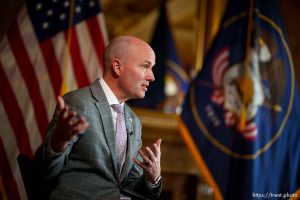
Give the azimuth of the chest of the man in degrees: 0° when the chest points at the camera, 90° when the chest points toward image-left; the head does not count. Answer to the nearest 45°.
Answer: approximately 315°

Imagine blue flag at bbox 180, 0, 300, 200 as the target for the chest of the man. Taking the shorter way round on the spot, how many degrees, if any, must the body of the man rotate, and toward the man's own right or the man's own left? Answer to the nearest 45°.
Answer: approximately 90° to the man's own left

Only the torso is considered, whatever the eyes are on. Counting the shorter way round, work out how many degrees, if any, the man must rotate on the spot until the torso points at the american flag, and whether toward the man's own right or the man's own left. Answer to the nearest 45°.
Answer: approximately 135° to the man's own left

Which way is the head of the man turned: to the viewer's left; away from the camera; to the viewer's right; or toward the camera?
to the viewer's right

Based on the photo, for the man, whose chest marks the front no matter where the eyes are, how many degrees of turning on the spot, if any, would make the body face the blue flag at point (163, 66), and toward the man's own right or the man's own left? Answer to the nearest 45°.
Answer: approximately 135° to the man's own left
